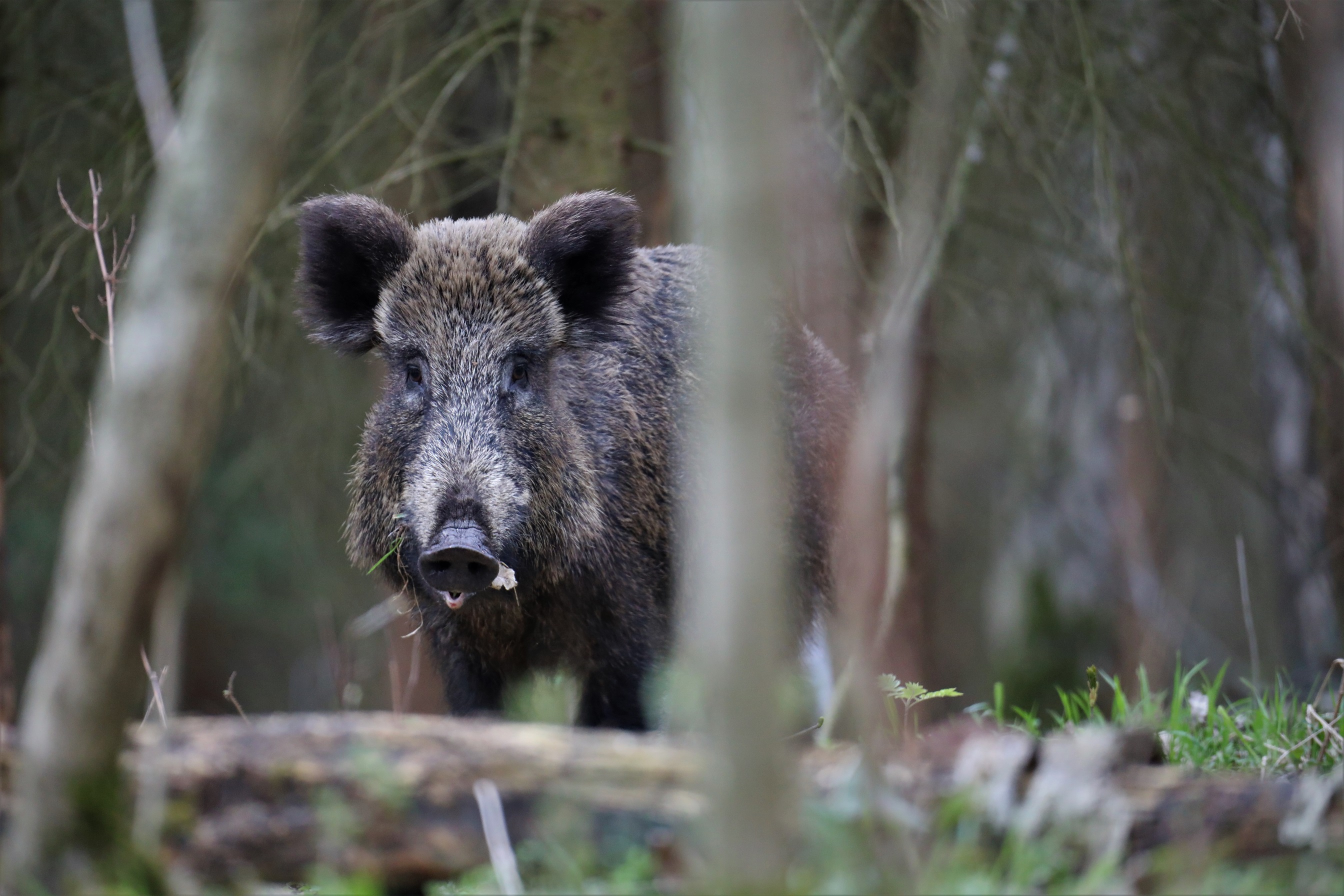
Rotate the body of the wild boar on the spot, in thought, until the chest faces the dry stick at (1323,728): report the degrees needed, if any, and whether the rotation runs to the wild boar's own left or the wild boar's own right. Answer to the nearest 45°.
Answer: approximately 90° to the wild boar's own left

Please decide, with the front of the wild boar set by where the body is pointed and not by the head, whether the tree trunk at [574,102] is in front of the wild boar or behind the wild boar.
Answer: behind

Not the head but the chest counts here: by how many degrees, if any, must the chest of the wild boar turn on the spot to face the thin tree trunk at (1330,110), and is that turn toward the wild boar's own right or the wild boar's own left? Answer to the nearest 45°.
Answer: approximately 135° to the wild boar's own left

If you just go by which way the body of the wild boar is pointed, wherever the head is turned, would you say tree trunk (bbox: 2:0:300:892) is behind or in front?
in front

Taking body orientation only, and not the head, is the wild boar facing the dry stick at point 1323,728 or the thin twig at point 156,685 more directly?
the thin twig

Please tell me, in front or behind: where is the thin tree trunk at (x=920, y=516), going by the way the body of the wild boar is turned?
behind

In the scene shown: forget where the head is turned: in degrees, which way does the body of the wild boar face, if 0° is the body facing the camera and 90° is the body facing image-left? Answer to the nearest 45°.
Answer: approximately 45°

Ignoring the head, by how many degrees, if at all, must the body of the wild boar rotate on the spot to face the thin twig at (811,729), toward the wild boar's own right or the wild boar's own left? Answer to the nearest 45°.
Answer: approximately 90° to the wild boar's own left

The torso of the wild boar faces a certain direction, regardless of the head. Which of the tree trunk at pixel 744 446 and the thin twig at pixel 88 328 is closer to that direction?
the thin twig
